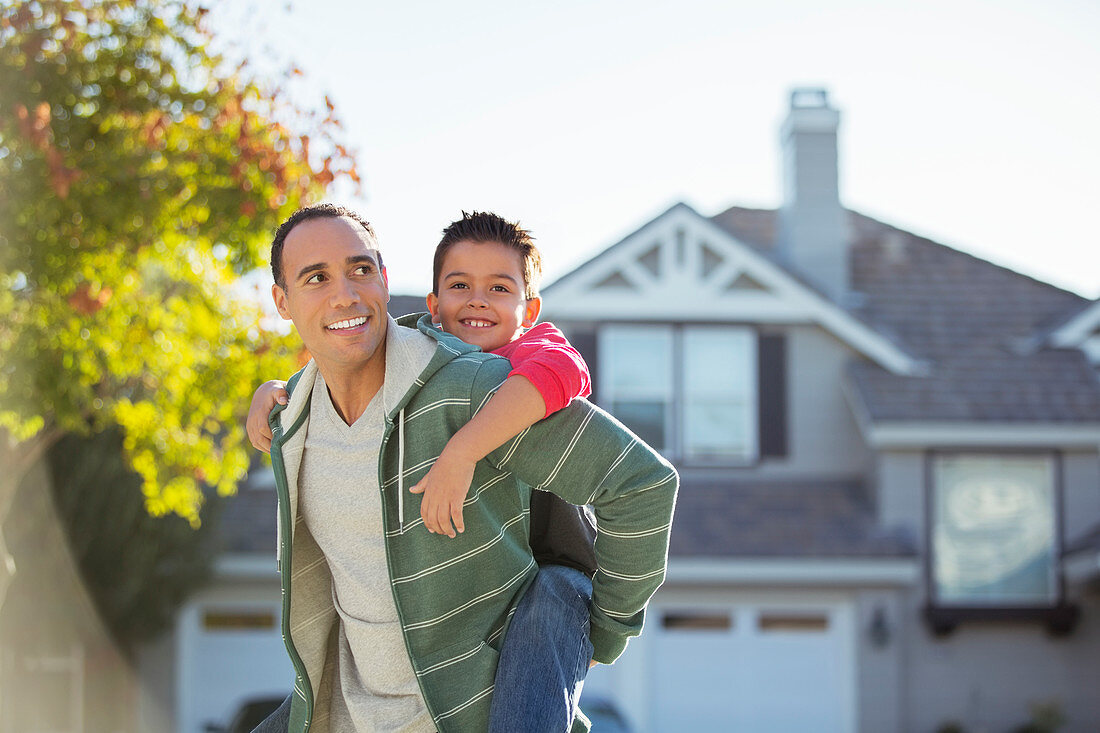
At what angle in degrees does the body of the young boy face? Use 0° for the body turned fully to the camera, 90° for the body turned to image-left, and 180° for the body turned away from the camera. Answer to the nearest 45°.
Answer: approximately 45°

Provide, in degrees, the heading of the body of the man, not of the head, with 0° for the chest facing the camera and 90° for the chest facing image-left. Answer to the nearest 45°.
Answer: approximately 45°

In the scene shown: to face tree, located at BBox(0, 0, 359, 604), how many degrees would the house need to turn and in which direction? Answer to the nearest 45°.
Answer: approximately 45° to its right

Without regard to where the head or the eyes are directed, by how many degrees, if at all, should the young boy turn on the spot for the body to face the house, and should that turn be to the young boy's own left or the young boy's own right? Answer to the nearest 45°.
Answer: approximately 135° to the young boy's own right

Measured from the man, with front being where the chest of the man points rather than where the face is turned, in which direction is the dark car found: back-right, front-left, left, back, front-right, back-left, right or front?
back-right

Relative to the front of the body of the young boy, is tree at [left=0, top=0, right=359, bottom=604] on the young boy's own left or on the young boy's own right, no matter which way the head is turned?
on the young boy's own right

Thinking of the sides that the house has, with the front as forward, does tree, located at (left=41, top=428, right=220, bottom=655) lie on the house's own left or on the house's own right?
on the house's own right
